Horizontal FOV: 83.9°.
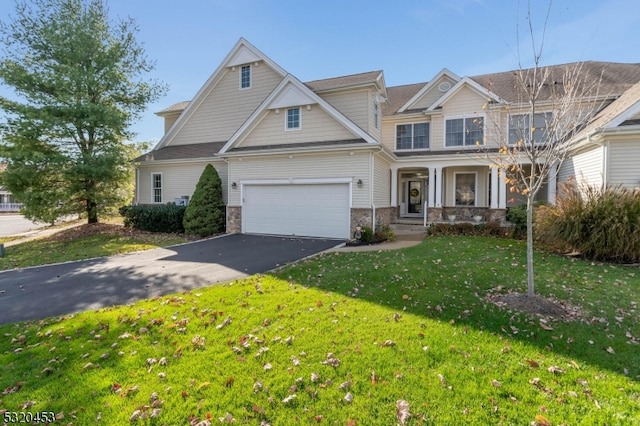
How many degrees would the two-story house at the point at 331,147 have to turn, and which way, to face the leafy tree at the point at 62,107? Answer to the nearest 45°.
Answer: approximately 90° to its right

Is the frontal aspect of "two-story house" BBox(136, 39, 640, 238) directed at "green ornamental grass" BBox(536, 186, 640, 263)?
no

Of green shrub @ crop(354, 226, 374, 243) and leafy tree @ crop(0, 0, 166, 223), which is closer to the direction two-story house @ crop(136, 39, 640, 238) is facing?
the green shrub

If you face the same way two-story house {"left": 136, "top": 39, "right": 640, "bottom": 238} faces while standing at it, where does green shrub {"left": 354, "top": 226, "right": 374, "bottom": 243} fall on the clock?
The green shrub is roughly at 11 o'clock from the two-story house.

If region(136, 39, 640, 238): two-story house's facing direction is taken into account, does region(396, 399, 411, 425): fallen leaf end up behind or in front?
in front

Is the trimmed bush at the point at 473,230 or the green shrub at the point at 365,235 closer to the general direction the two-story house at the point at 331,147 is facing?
the green shrub

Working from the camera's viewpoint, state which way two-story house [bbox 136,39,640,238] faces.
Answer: facing the viewer

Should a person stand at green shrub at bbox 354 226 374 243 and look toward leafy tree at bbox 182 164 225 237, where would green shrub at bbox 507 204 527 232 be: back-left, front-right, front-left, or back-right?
back-right

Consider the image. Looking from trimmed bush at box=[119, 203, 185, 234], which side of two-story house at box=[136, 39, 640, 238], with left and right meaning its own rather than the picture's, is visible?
right

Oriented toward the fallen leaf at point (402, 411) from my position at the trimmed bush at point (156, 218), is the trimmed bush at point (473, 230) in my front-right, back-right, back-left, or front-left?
front-left

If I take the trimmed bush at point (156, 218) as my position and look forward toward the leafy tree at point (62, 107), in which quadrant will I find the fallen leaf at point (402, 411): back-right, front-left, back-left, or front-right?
back-left

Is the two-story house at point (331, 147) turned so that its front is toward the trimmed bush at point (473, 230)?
no

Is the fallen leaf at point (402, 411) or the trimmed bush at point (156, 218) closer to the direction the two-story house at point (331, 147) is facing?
the fallen leaf
